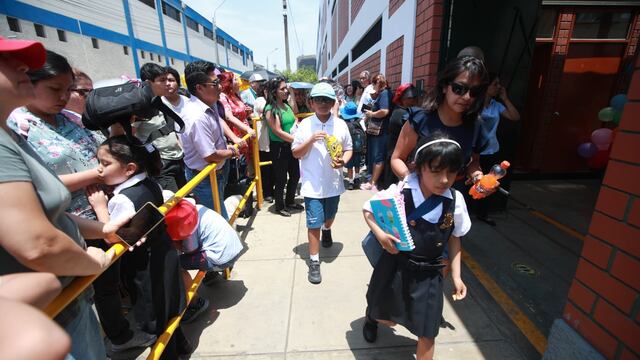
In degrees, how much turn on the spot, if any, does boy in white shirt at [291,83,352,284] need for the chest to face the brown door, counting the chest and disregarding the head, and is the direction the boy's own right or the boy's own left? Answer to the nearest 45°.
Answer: approximately 135° to the boy's own left

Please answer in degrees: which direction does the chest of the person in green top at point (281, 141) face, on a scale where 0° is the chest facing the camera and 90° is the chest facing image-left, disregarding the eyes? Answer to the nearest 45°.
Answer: approximately 315°

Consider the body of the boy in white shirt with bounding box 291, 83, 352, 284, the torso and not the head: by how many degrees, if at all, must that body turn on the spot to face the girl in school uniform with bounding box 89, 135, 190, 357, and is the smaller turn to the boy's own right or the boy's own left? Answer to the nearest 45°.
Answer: approximately 45° to the boy's own right

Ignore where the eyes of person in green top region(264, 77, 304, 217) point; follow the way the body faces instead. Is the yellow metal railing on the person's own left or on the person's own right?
on the person's own right

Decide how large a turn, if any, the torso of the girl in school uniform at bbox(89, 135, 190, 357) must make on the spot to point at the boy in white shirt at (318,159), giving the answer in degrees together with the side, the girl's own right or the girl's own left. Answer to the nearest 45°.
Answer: approximately 180°
